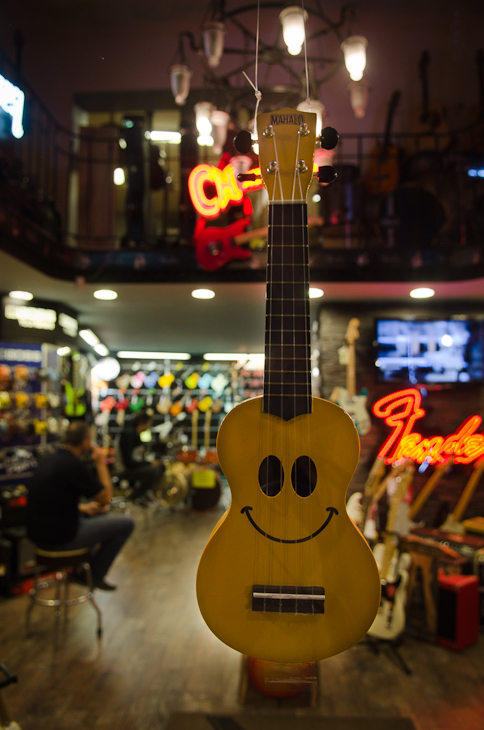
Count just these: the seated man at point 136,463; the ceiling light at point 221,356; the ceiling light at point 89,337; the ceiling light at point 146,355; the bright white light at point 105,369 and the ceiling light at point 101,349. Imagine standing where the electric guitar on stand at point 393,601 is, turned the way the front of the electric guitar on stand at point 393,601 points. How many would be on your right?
6

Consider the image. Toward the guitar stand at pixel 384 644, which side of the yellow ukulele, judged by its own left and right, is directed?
back

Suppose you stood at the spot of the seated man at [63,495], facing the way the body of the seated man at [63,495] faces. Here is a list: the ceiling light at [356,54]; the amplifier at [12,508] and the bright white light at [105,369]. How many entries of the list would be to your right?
1

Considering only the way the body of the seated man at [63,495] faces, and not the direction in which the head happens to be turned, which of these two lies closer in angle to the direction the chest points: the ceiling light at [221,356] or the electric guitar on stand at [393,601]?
the ceiling light

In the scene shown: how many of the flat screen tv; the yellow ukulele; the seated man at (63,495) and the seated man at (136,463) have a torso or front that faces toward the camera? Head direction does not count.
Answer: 2

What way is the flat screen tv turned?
toward the camera

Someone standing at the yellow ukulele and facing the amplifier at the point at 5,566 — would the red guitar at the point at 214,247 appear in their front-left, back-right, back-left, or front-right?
front-right

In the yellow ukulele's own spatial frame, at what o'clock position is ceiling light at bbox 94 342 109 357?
The ceiling light is roughly at 5 o'clock from the yellow ukulele.

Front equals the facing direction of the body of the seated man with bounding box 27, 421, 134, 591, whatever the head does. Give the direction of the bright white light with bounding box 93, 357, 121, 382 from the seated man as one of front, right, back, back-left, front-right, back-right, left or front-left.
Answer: front-left

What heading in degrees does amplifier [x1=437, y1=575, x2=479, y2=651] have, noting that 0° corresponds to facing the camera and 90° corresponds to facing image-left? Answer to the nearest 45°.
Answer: approximately 45°
